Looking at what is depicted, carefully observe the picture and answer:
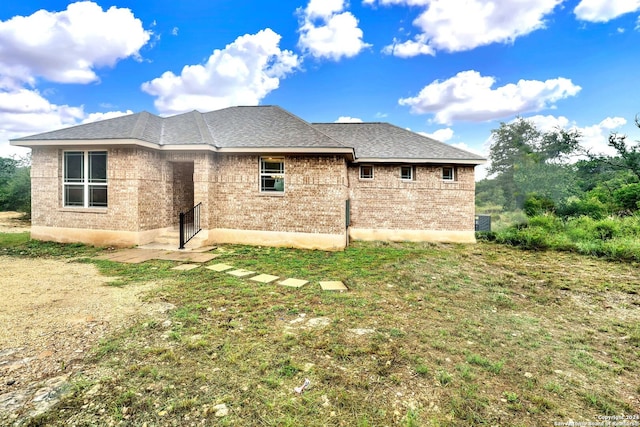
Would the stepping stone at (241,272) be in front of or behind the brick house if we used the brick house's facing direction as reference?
in front

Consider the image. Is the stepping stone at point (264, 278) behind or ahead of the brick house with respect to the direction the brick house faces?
ahead

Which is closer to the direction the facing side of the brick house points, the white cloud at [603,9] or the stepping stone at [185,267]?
the stepping stone

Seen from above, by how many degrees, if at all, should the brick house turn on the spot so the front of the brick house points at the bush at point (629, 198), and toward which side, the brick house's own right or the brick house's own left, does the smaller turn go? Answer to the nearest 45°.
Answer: approximately 90° to the brick house's own left

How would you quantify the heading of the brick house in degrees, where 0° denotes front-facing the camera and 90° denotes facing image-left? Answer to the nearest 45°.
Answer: approximately 0°

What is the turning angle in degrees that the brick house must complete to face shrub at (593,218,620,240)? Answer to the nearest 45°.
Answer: approximately 90° to its left

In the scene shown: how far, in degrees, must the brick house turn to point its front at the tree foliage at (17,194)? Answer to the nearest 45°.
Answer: approximately 135° to its right

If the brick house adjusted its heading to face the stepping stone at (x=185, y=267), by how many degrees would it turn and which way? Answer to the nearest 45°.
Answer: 0° — it already faces it

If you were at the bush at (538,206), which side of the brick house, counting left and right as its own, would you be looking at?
left

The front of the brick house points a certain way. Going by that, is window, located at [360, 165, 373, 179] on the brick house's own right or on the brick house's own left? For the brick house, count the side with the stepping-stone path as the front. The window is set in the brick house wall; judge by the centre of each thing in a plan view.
on the brick house's own left

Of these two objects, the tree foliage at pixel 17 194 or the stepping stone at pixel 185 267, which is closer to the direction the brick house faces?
the stepping stone
